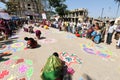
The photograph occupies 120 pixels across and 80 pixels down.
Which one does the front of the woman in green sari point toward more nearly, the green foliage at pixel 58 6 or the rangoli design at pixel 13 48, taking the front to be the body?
the green foliage

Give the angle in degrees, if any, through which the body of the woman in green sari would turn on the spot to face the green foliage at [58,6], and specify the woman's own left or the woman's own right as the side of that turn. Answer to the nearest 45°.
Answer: approximately 45° to the woman's own left

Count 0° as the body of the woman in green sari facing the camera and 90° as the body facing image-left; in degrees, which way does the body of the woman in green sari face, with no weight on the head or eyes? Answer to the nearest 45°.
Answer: approximately 225°

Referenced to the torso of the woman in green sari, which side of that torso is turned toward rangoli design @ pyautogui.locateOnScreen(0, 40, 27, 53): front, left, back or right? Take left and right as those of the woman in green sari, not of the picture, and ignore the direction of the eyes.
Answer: left

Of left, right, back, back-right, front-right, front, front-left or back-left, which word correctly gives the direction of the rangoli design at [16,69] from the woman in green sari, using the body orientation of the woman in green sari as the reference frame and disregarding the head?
left

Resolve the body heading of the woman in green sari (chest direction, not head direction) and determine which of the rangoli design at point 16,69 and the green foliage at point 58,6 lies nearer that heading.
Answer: the green foliage

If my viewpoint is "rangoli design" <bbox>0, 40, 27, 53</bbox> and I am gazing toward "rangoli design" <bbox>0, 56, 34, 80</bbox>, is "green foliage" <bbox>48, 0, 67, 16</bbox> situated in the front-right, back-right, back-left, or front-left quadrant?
back-left
